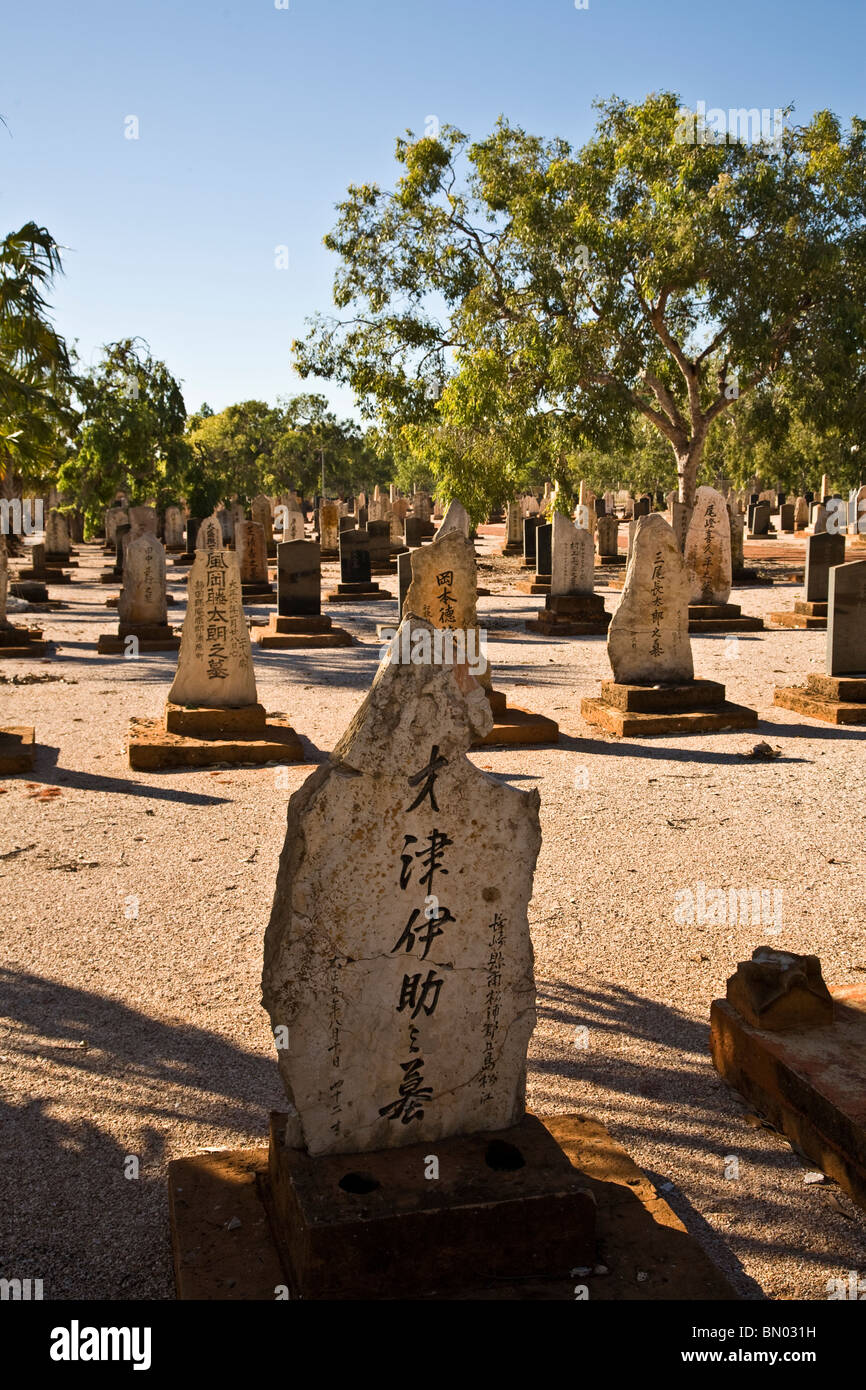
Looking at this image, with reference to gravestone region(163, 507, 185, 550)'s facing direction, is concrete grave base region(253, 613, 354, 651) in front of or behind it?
in front

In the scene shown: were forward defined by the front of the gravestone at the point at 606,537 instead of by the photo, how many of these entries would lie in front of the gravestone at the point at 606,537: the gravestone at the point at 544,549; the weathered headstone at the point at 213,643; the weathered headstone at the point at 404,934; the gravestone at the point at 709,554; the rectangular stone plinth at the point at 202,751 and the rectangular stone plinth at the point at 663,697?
6

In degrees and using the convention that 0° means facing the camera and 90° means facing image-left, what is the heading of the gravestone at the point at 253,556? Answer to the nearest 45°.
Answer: approximately 0°

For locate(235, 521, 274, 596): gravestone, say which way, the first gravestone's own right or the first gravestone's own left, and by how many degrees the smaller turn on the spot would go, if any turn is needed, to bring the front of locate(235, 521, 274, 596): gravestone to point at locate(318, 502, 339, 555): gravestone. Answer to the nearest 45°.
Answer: approximately 180°

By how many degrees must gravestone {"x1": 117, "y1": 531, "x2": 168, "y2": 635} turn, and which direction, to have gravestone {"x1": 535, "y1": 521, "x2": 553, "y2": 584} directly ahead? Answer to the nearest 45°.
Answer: approximately 135° to its left
